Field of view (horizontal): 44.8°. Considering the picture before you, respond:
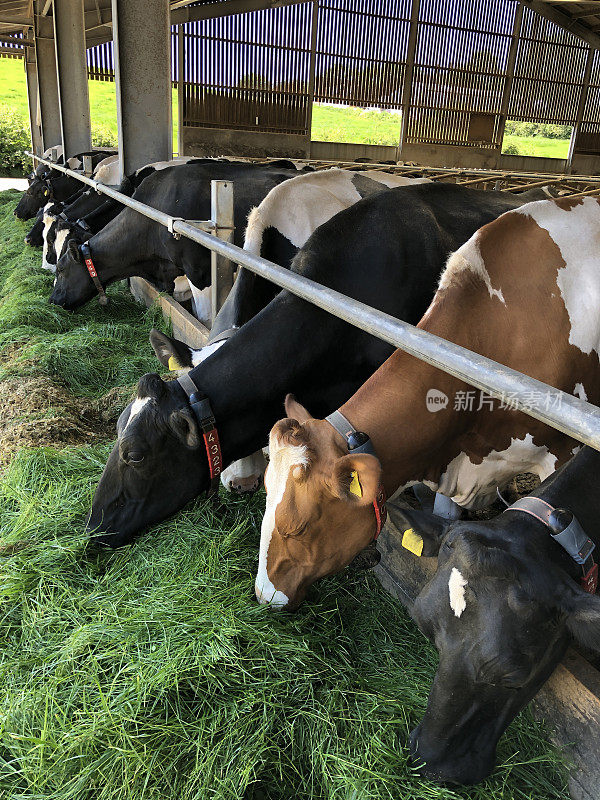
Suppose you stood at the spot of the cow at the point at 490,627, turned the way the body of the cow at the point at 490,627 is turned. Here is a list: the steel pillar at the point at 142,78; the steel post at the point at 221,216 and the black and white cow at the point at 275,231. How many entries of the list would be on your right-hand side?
3

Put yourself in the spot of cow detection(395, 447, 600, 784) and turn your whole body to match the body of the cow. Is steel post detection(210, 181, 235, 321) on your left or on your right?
on your right

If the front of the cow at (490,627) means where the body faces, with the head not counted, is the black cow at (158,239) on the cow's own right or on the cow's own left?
on the cow's own right

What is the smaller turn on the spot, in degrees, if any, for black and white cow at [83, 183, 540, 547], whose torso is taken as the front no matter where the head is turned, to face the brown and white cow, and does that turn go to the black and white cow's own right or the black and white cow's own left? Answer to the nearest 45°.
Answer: approximately 90° to the black and white cow's own left

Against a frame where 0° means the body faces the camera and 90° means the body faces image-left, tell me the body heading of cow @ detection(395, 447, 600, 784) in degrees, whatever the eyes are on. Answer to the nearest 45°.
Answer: approximately 45°

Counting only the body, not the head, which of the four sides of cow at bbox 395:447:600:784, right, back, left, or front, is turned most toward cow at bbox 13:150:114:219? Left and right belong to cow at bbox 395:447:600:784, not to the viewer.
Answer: right

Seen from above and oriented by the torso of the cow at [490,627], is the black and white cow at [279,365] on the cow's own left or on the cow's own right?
on the cow's own right

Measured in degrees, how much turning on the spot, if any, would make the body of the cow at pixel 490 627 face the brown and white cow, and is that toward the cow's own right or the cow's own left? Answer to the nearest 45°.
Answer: approximately 135° to the cow's own right

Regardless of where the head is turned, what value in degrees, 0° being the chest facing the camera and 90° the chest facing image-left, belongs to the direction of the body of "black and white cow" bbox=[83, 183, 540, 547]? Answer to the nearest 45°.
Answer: approximately 45°
